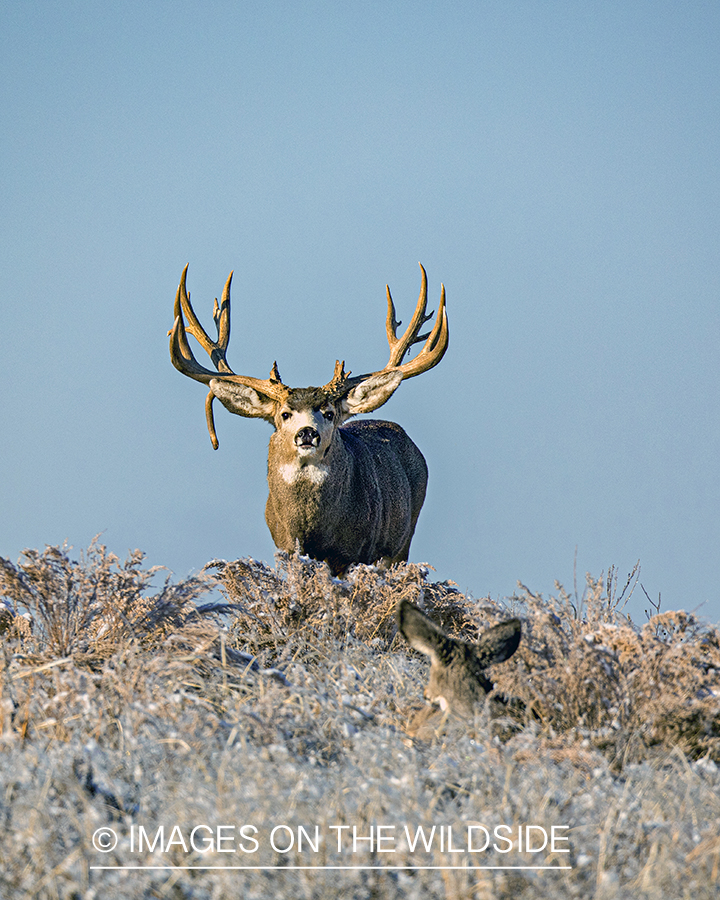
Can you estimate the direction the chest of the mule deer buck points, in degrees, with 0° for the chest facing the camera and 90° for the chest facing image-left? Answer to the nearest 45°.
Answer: approximately 45°
